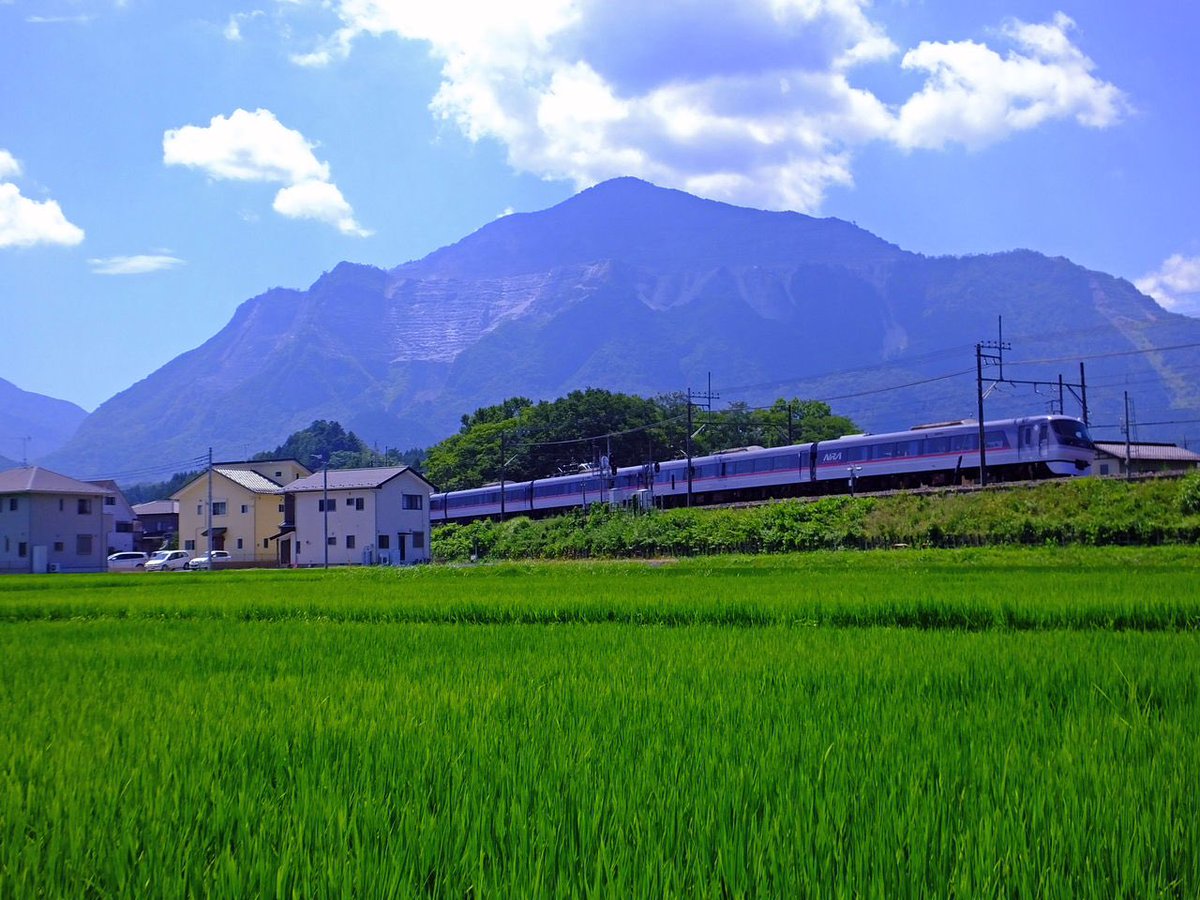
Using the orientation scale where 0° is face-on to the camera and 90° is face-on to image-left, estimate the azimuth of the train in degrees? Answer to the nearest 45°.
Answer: approximately 315°

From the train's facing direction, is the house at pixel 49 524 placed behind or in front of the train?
behind
